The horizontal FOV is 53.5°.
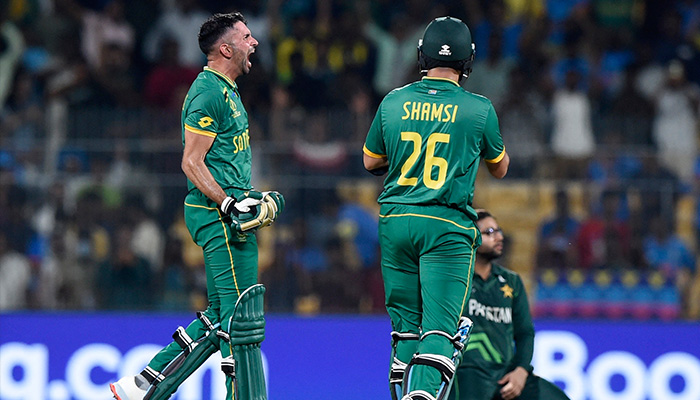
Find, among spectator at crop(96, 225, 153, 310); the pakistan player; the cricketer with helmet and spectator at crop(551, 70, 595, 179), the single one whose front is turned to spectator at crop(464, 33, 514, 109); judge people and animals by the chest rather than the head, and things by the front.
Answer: the cricketer with helmet

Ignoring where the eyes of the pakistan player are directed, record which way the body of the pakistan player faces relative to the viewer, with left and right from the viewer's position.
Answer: facing the viewer

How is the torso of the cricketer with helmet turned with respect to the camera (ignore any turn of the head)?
away from the camera

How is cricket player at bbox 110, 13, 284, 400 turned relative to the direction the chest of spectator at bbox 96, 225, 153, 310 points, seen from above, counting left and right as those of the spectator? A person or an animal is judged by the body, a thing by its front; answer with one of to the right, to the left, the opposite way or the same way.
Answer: to the left

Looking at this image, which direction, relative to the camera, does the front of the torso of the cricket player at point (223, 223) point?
to the viewer's right

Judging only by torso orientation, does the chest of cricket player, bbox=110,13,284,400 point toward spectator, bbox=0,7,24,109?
no

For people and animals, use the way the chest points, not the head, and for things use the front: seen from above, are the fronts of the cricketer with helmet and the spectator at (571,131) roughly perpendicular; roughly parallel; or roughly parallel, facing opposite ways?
roughly parallel, facing opposite ways

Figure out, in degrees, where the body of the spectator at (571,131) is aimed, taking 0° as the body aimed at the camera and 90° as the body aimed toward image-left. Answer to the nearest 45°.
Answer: approximately 0°

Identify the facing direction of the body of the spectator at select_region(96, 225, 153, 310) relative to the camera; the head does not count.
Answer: toward the camera

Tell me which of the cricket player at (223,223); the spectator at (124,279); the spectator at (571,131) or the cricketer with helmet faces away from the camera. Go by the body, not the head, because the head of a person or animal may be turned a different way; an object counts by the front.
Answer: the cricketer with helmet

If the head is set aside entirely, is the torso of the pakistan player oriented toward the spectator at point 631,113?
no

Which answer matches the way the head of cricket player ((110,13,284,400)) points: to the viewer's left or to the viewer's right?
to the viewer's right

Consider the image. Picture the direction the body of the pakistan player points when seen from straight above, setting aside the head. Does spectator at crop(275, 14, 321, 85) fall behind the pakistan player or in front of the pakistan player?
behind

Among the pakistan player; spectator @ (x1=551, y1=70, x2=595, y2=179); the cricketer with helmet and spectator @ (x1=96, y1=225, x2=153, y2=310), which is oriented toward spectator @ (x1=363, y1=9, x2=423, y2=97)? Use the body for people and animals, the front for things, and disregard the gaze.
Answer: the cricketer with helmet
